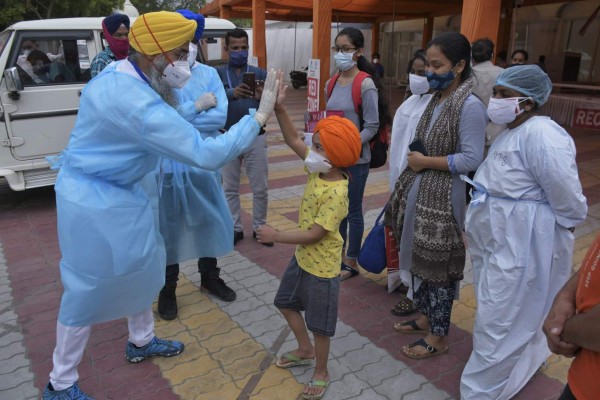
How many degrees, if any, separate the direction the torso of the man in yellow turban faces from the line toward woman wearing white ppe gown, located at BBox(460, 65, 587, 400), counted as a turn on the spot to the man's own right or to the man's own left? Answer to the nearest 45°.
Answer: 0° — they already face them

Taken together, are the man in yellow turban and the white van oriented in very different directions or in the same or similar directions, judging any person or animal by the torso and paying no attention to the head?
very different directions

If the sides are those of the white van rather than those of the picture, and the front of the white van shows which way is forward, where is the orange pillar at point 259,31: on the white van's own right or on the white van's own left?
on the white van's own right

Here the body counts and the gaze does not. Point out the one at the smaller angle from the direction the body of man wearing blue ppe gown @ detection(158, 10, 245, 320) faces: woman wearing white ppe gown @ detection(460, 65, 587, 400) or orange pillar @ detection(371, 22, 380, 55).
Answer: the woman wearing white ppe gown

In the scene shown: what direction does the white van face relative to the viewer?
to the viewer's left

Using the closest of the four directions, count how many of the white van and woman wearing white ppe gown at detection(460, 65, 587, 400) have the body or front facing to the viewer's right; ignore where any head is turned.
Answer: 0

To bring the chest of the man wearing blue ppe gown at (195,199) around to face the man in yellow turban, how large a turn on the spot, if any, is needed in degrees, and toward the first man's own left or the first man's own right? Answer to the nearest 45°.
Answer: approximately 45° to the first man's own right

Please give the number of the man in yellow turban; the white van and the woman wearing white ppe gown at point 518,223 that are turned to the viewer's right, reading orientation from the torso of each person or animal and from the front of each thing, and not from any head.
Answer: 1

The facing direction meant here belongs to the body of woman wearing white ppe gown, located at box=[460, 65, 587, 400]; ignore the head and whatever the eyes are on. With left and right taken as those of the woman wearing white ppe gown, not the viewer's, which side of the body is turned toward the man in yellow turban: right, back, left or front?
front

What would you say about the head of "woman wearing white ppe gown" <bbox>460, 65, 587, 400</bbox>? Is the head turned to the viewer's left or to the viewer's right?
to the viewer's left

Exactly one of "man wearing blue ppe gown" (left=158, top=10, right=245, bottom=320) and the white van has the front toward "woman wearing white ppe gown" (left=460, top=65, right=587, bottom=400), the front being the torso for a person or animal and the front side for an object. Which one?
"man wearing blue ppe gown" (left=158, top=10, right=245, bottom=320)

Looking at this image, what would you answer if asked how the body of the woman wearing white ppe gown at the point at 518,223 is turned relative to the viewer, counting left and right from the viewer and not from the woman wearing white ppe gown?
facing the viewer and to the left of the viewer

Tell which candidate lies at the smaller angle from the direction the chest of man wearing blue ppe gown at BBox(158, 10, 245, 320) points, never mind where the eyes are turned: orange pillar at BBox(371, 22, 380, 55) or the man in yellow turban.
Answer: the man in yellow turban

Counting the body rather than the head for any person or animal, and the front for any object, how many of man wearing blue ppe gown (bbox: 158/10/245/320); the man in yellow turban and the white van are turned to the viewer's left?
1

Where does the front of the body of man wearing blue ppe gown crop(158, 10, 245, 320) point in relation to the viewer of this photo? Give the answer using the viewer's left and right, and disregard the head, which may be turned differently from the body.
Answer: facing the viewer and to the right of the viewer

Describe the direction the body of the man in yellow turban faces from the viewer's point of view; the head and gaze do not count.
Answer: to the viewer's right
